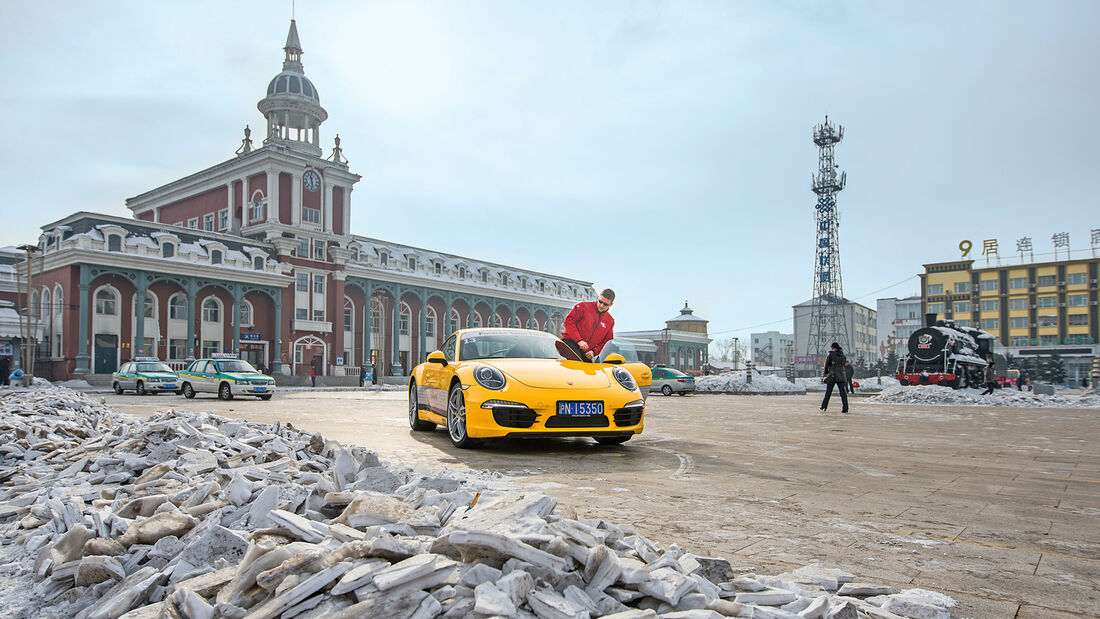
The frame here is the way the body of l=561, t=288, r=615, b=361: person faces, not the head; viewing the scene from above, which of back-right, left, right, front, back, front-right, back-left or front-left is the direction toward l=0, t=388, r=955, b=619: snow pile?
front

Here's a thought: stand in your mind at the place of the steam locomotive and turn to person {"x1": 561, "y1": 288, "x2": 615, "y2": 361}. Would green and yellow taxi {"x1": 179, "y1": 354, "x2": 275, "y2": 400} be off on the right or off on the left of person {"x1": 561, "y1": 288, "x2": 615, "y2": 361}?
right

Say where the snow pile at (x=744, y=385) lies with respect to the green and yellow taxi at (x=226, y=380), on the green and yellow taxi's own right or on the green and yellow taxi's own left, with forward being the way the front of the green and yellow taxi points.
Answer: on the green and yellow taxi's own left

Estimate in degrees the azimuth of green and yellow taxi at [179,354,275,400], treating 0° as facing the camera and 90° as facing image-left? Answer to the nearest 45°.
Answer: approximately 315°

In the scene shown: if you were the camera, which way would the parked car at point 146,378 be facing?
facing the viewer and to the right of the viewer

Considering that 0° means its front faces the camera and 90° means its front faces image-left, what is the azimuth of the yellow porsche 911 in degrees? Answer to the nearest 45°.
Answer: approximately 315°

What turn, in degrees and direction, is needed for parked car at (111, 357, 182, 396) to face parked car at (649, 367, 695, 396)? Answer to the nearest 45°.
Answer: approximately 45° to its left

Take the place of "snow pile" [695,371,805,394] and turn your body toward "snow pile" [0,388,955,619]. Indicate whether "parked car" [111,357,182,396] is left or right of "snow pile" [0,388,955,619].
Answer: right

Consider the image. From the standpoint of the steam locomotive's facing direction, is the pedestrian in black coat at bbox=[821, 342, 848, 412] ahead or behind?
ahead

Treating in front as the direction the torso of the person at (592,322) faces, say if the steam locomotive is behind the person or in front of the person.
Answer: behind

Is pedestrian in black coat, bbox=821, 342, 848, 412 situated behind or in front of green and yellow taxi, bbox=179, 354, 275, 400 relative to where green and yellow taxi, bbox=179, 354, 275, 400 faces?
in front

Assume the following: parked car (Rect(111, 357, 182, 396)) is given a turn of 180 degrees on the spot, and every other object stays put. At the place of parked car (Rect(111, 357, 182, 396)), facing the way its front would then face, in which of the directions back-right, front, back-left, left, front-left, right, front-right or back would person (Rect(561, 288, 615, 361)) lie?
back-left

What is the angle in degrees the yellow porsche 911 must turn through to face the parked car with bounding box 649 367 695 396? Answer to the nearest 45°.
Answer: approximately 135° to its left

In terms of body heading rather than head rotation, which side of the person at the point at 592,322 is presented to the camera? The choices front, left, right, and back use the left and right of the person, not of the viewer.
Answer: front
